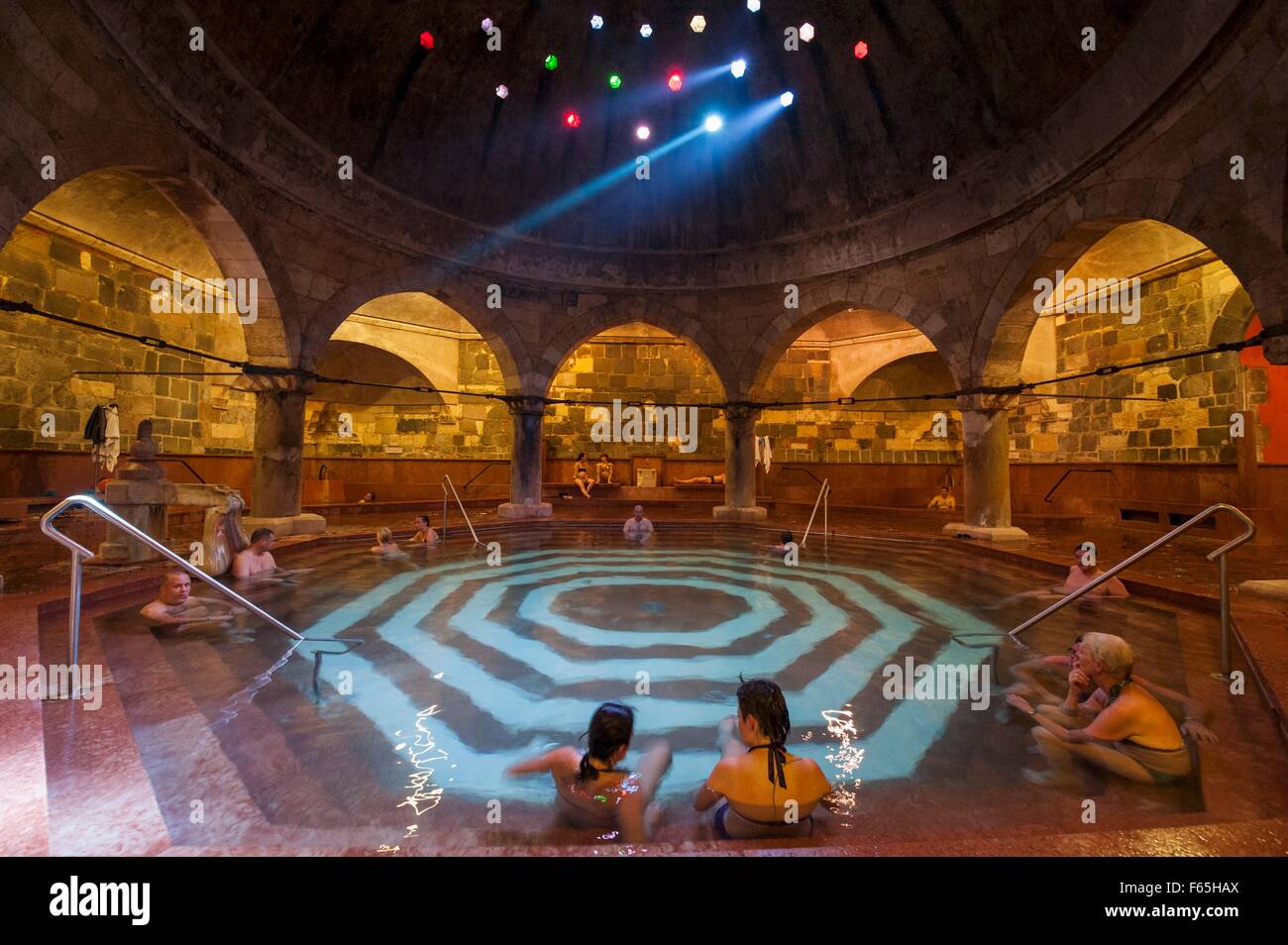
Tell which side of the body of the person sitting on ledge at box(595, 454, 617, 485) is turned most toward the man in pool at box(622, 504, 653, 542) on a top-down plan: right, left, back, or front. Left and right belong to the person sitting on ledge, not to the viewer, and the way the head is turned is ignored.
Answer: front

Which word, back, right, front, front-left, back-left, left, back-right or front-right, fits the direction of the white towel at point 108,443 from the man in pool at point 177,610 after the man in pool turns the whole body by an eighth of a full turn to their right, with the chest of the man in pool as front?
back

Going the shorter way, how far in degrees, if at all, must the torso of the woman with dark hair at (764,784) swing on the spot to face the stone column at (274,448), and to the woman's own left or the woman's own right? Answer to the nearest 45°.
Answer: approximately 45° to the woman's own left

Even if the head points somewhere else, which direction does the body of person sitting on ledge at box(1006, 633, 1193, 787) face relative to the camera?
to the viewer's left

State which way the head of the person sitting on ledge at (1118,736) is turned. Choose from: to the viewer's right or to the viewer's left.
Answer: to the viewer's left

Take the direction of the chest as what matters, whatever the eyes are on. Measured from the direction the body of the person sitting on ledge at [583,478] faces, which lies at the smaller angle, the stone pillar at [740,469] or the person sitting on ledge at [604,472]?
the stone pillar

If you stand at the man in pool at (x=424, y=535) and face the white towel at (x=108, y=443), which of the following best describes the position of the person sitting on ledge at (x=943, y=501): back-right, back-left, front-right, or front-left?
back-right

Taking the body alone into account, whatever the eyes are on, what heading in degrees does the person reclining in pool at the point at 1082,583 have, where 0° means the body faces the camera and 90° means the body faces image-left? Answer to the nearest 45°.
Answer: approximately 90°

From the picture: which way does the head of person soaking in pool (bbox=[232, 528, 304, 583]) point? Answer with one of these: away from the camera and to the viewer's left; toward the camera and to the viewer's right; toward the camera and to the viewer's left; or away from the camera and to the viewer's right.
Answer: toward the camera and to the viewer's right

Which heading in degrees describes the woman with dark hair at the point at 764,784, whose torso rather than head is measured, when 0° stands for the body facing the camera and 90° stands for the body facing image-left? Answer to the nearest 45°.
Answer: approximately 180°

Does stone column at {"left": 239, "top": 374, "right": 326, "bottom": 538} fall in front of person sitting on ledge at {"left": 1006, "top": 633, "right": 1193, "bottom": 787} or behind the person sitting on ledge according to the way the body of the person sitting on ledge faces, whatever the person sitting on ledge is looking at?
in front
